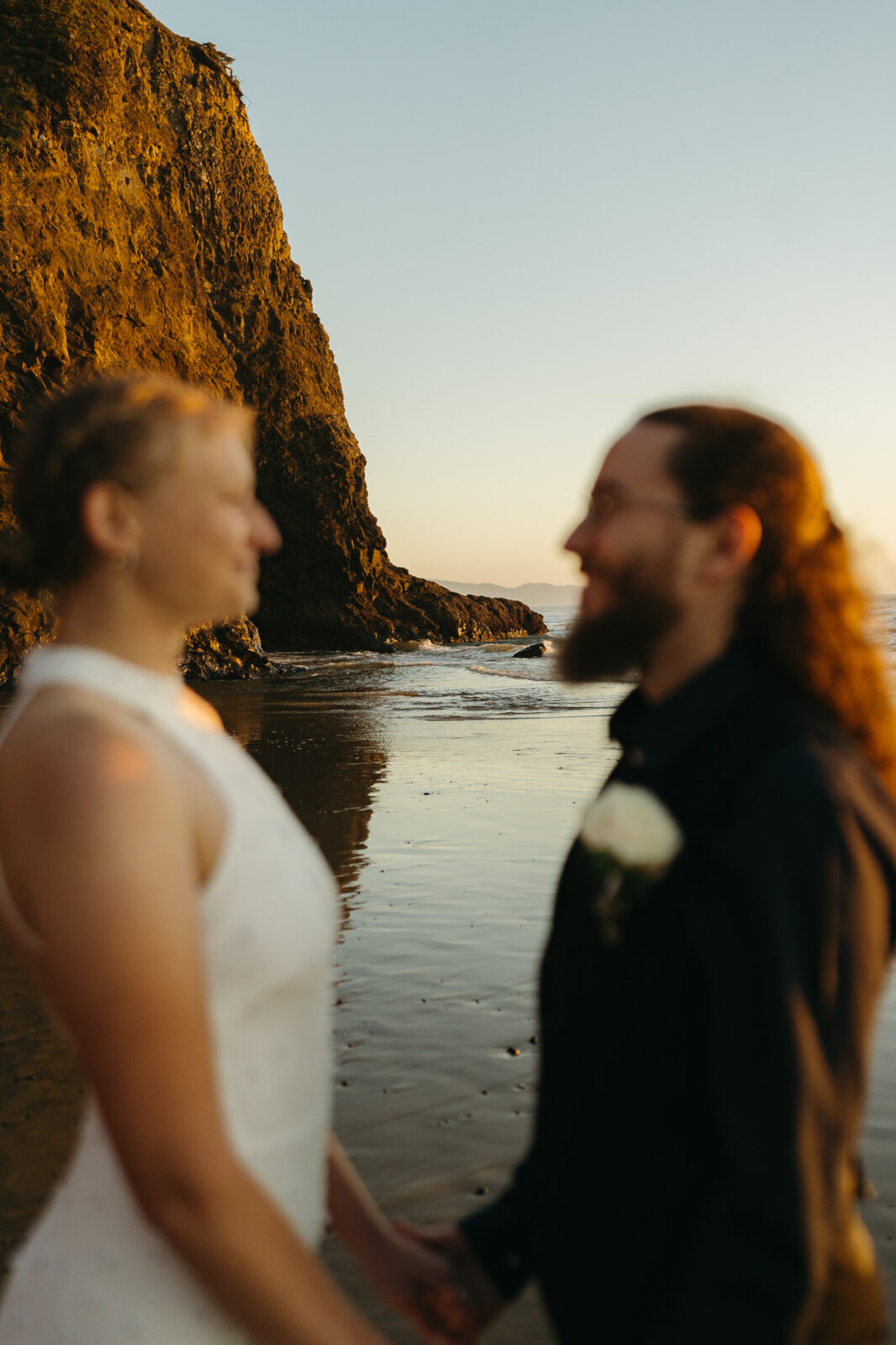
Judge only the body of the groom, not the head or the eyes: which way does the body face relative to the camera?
to the viewer's left

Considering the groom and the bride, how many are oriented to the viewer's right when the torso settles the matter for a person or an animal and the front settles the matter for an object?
1

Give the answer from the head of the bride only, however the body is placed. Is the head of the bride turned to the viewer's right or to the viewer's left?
to the viewer's right

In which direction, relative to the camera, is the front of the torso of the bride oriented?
to the viewer's right

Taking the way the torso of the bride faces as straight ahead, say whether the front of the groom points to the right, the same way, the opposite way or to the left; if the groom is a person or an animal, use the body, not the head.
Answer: the opposite way

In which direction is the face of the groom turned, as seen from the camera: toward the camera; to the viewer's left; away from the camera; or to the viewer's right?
to the viewer's left
